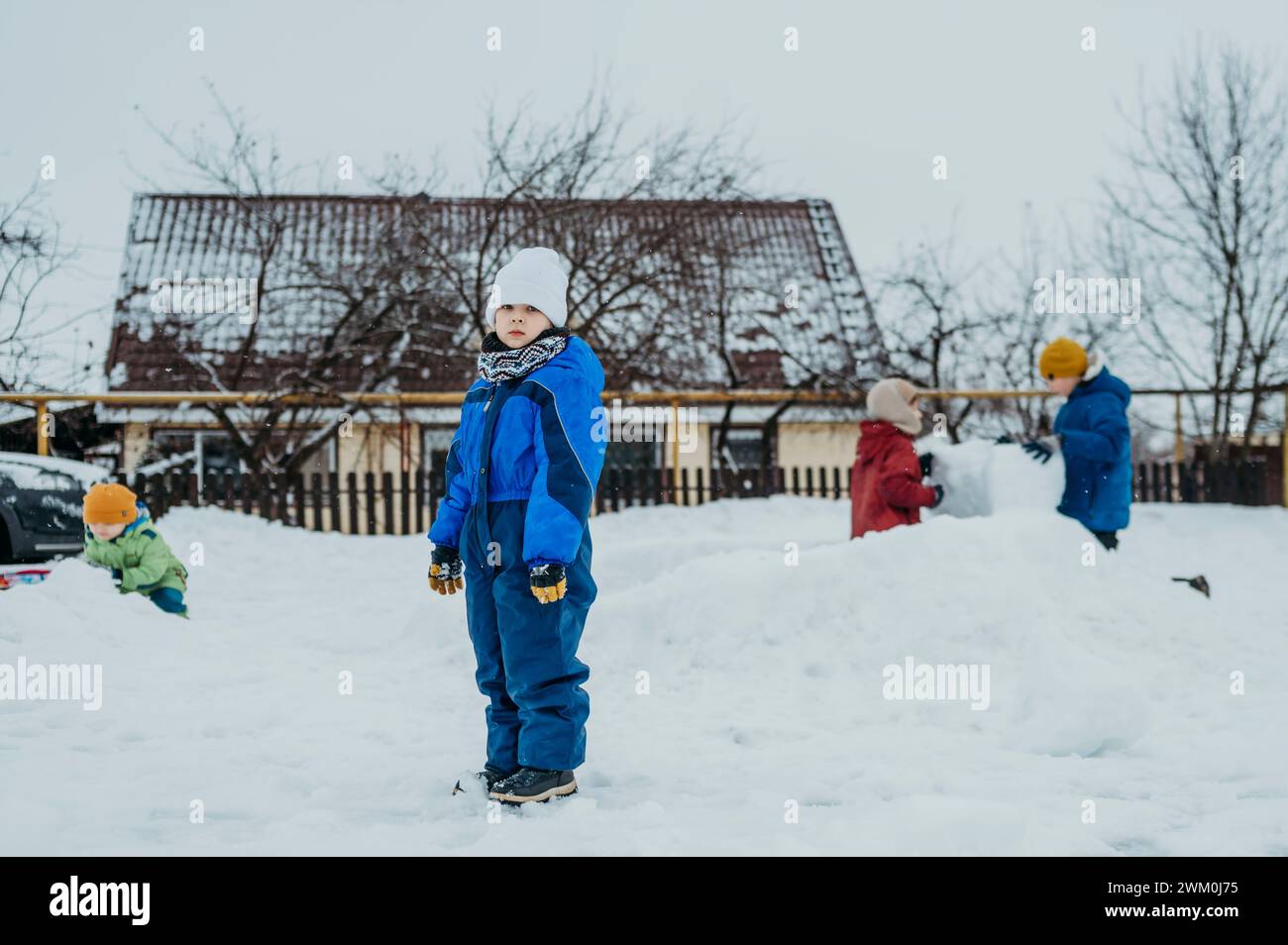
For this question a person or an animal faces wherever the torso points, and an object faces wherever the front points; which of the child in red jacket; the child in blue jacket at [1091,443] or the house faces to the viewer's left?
the child in blue jacket

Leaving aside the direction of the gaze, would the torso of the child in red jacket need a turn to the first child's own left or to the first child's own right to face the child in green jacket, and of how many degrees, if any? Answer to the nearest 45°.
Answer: approximately 180°

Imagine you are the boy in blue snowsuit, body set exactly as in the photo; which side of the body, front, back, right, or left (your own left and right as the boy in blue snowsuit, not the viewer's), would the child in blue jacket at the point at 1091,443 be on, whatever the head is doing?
back

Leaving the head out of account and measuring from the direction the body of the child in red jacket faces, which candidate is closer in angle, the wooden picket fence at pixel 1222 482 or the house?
the wooden picket fence

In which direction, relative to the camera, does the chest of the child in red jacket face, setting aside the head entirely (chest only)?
to the viewer's right

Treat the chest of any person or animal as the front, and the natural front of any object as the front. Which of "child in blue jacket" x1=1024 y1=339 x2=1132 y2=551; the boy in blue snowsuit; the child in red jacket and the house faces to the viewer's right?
the child in red jacket

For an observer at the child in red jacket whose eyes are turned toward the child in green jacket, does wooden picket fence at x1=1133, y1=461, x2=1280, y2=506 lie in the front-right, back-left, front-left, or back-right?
back-right

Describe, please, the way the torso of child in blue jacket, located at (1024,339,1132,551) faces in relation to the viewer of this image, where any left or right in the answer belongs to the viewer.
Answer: facing to the left of the viewer

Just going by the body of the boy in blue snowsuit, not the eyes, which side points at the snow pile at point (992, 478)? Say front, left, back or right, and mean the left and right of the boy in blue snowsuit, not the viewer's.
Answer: back
